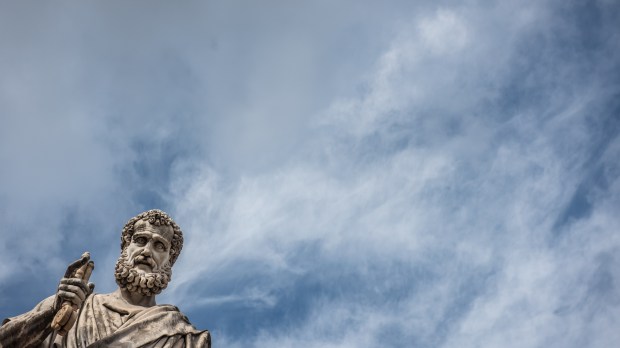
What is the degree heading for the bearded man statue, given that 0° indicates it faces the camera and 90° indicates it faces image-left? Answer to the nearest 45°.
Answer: approximately 0°
